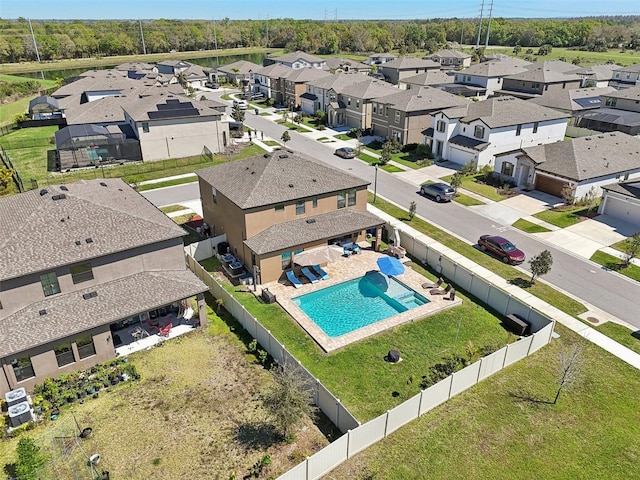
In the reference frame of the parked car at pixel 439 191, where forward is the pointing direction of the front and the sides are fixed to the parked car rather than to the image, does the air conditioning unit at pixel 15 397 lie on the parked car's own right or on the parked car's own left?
on the parked car's own left

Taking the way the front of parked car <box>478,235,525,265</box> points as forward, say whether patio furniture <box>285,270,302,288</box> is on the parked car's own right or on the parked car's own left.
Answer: on the parked car's own right

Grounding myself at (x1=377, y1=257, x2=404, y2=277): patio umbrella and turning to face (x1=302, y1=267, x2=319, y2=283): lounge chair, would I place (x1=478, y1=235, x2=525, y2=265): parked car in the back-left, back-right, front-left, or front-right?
back-right

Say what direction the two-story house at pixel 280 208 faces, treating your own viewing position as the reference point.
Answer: facing away from the viewer and to the left of the viewer

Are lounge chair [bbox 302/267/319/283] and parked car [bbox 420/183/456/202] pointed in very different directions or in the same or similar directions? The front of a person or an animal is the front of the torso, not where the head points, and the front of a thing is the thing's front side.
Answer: very different directions

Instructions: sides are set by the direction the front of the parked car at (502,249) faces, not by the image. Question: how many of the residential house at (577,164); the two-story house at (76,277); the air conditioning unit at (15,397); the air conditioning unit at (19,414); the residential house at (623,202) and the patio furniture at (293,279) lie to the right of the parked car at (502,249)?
4

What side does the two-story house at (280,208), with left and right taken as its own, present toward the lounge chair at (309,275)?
back

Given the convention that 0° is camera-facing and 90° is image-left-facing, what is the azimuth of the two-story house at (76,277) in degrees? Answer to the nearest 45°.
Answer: approximately 135°

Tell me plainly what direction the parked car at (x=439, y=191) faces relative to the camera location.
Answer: facing away from the viewer and to the left of the viewer
